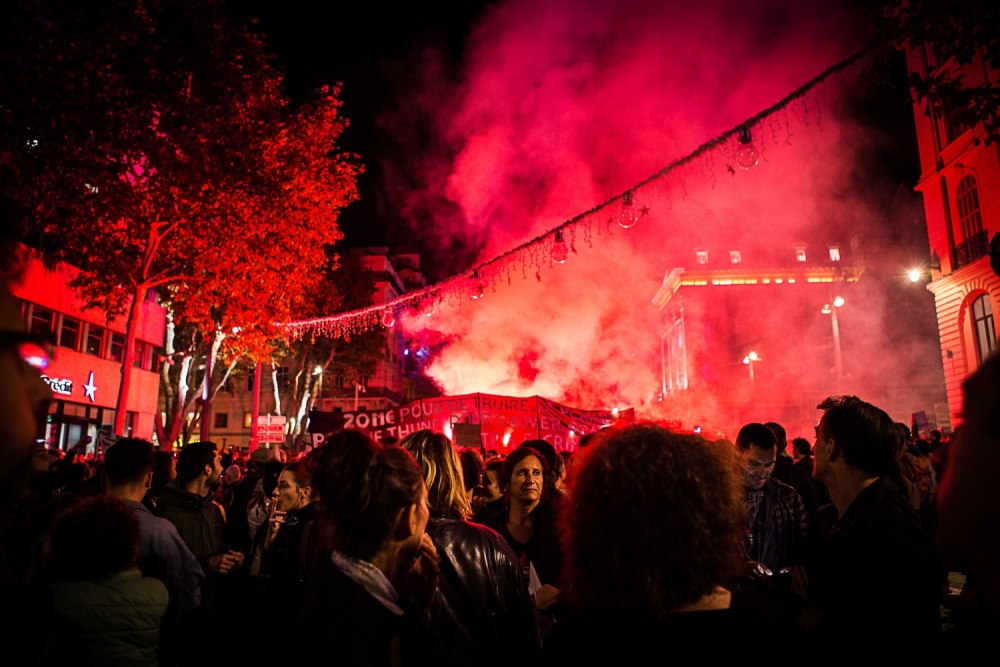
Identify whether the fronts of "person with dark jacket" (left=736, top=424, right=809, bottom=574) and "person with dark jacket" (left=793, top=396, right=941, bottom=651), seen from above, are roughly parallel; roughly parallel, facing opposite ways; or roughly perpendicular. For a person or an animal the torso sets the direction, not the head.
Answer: roughly perpendicular

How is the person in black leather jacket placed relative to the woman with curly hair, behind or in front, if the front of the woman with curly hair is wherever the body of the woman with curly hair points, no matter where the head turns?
in front

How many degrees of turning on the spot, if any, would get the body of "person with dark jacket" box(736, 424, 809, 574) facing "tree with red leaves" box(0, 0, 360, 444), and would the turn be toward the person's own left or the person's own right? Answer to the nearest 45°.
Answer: approximately 90° to the person's own right

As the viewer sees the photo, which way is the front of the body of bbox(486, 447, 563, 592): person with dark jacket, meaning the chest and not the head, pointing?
toward the camera

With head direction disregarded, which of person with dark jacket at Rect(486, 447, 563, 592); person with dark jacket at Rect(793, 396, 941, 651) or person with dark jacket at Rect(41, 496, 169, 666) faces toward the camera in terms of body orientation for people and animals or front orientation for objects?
person with dark jacket at Rect(486, 447, 563, 592)

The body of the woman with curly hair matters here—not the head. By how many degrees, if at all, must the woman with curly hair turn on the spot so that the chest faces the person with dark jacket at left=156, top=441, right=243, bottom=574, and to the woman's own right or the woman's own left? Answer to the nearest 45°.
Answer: approximately 45° to the woman's own left

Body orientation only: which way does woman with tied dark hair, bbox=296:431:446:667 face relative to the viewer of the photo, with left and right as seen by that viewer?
facing away from the viewer and to the right of the viewer

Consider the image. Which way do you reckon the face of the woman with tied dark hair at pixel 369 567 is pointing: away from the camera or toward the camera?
away from the camera

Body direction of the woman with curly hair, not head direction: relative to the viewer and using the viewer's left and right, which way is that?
facing away from the viewer

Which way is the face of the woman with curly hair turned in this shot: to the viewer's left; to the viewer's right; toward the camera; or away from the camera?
away from the camera

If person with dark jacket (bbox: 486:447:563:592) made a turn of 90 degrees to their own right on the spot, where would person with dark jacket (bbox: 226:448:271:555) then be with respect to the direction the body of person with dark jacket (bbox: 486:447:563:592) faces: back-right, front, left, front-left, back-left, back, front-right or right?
front-right

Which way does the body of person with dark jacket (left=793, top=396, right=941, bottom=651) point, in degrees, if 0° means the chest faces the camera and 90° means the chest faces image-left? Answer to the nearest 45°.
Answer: approximately 135°

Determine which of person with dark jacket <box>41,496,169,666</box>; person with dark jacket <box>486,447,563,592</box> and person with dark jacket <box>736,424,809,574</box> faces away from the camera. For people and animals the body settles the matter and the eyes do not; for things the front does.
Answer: person with dark jacket <box>41,496,169,666</box>

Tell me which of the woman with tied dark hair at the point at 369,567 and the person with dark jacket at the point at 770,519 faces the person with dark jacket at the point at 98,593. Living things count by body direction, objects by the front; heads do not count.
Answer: the person with dark jacket at the point at 770,519

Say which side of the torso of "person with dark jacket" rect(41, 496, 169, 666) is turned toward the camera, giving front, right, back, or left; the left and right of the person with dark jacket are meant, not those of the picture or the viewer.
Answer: back

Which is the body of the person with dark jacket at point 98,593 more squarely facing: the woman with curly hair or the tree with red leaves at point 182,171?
the tree with red leaves
